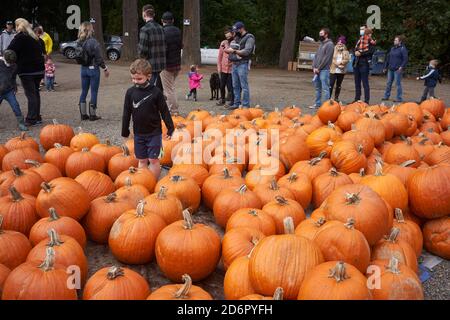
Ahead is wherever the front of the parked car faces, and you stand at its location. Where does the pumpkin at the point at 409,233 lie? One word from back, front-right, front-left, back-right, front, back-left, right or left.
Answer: left

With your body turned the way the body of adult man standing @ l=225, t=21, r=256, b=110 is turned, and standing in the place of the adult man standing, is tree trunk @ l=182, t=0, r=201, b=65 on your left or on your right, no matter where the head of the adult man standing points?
on your right

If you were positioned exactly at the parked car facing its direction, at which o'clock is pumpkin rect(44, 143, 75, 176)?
The pumpkin is roughly at 9 o'clock from the parked car.

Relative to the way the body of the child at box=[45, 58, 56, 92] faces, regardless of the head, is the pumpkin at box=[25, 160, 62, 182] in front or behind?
in front

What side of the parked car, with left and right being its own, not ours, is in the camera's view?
left

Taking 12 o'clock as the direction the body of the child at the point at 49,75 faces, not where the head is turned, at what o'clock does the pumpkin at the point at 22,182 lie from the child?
The pumpkin is roughly at 12 o'clock from the child.

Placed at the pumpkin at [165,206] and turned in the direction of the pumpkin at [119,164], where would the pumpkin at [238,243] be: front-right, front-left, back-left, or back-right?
back-right

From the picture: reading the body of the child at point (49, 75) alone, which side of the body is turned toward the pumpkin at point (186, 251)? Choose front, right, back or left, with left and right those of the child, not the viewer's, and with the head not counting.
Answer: front

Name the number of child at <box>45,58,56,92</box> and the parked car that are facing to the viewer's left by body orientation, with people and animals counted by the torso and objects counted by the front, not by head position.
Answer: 1

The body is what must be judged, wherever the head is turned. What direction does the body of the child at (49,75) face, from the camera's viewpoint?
toward the camera

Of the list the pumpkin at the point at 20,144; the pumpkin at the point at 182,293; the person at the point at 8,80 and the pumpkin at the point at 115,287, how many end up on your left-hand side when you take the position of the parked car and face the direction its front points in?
4

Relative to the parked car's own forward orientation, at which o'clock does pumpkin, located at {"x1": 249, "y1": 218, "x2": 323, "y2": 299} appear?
The pumpkin is roughly at 9 o'clock from the parked car.

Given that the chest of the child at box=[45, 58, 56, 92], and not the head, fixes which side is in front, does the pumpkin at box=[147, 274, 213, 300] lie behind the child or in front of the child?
in front

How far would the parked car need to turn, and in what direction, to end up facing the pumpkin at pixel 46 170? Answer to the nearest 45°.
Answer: approximately 90° to its left

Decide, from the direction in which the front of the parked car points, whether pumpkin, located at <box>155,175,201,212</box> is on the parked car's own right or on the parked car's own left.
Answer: on the parked car's own left
